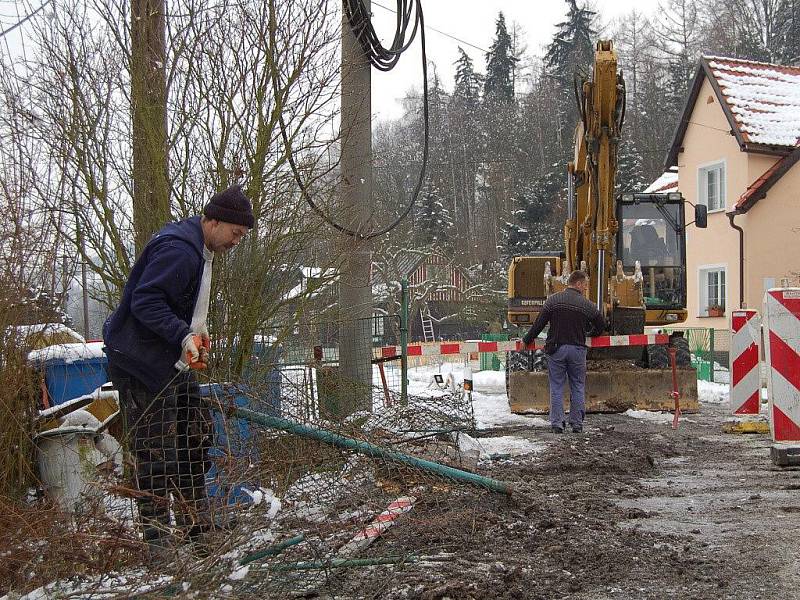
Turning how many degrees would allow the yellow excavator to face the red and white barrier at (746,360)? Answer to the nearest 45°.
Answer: approximately 45° to its left

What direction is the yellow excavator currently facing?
toward the camera

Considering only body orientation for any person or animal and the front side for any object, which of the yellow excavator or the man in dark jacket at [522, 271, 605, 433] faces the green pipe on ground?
the yellow excavator

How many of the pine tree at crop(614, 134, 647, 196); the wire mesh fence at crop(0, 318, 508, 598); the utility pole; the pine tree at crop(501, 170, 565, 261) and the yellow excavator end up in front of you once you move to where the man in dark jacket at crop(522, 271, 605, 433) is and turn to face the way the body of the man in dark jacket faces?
3

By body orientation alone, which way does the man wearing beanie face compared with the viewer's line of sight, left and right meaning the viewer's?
facing to the right of the viewer

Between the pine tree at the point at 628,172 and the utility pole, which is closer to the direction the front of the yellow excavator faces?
the utility pole

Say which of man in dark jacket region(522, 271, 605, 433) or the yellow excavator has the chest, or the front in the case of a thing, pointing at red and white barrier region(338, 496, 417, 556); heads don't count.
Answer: the yellow excavator

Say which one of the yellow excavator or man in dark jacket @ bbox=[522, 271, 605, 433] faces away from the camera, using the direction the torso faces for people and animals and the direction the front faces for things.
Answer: the man in dark jacket

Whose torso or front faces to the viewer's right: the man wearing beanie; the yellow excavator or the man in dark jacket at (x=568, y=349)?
the man wearing beanie

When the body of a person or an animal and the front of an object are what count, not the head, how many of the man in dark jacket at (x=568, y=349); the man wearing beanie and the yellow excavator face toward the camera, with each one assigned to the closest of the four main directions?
1

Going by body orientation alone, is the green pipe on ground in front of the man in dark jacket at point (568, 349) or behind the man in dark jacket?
behind

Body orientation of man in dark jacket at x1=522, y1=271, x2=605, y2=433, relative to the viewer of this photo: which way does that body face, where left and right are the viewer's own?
facing away from the viewer

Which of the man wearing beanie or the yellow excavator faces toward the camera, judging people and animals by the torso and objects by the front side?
the yellow excavator

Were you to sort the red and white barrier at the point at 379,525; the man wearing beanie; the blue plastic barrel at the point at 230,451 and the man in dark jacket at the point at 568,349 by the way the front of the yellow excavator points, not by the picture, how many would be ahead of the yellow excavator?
4

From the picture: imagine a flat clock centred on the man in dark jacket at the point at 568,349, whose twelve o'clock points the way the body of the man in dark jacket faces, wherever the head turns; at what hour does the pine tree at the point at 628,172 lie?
The pine tree is roughly at 12 o'clock from the man in dark jacket.

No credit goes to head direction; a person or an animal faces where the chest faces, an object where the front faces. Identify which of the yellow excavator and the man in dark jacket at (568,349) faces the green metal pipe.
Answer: the yellow excavator

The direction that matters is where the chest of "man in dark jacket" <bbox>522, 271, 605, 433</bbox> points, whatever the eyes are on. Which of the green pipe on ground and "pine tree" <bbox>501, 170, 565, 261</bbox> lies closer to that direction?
the pine tree

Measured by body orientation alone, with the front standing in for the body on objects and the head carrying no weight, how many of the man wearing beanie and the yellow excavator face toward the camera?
1
